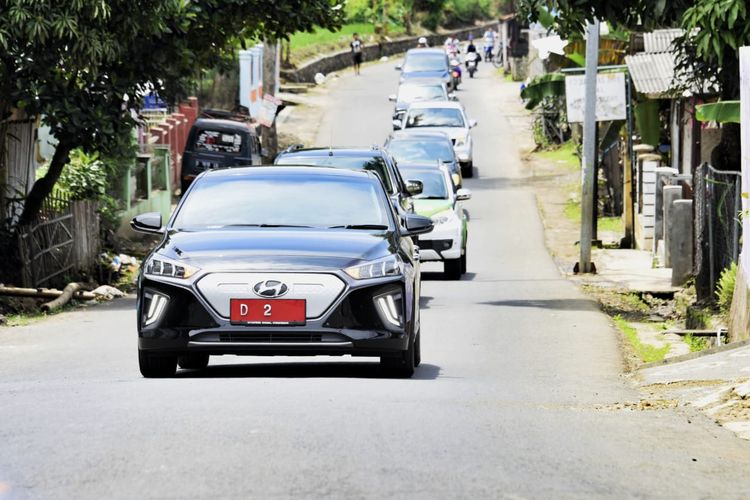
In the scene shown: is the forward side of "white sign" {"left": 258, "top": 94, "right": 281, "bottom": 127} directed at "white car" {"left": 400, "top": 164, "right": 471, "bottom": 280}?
yes

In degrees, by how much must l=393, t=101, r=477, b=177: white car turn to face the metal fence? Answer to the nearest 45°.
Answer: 0° — it already faces it

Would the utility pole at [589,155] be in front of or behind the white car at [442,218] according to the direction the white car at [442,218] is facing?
behind

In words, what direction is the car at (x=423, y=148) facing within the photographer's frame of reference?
facing the viewer

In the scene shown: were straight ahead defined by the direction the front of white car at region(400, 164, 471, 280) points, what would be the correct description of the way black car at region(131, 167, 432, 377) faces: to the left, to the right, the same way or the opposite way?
the same way

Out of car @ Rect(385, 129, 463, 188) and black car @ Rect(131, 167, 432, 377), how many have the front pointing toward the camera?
2

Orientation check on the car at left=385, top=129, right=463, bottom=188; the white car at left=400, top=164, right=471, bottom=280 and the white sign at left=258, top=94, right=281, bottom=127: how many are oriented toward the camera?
3

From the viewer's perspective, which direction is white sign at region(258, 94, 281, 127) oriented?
toward the camera

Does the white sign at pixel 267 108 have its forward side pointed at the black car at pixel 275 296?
yes

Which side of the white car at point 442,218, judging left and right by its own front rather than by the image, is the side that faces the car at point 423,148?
back

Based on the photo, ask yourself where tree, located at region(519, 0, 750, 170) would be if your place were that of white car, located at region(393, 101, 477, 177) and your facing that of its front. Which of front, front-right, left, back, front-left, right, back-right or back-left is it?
front

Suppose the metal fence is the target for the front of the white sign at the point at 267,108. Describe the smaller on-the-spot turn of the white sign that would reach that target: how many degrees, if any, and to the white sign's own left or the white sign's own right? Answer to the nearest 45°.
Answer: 0° — it already faces it
